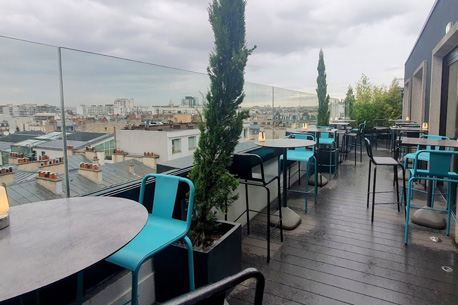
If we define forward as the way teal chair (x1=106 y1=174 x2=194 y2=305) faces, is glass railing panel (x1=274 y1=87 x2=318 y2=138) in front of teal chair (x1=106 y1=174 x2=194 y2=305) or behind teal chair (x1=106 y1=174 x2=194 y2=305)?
behind

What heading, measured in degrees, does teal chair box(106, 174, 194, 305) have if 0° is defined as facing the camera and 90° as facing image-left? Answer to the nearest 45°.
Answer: approximately 45°

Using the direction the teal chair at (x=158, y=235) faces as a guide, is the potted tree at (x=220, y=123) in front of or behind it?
behind
